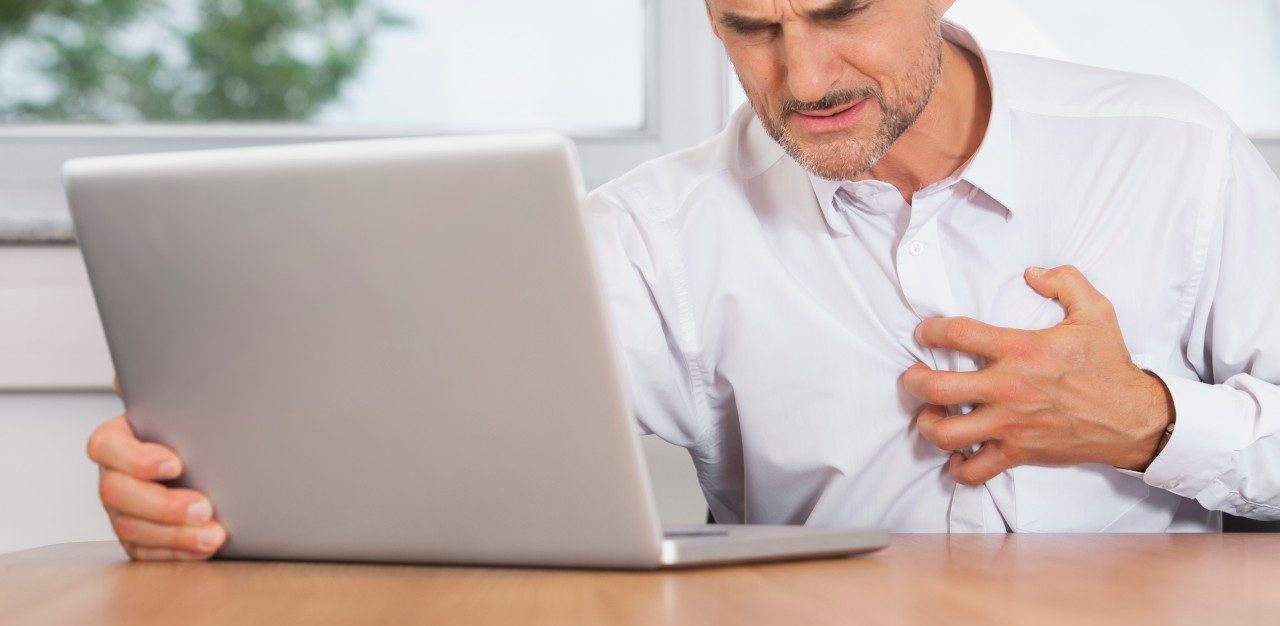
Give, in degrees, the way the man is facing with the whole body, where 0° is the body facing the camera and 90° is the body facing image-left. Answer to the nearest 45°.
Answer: approximately 0°

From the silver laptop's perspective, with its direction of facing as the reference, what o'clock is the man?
The man is roughly at 12 o'clock from the silver laptop.

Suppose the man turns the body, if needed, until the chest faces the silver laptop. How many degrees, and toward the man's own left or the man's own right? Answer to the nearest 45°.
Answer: approximately 45° to the man's own right

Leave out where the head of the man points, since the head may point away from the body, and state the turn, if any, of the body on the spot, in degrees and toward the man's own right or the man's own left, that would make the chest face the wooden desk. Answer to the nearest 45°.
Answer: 0° — they already face it

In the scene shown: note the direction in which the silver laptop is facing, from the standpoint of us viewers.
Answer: facing away from the viewer and to the right of the viewer

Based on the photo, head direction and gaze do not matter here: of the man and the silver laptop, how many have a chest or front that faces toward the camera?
1
